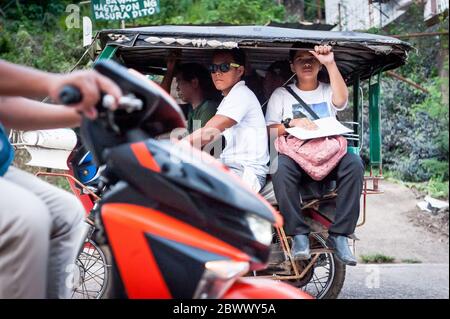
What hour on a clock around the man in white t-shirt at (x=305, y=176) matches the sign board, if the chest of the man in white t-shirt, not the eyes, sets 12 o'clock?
The sign board is roughly at 5 o'clock from the man in white t-shirt.

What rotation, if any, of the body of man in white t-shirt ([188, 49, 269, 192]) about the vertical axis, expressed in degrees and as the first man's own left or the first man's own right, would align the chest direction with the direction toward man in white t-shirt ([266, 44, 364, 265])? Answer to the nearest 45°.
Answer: approximately 135° to the first man's own left

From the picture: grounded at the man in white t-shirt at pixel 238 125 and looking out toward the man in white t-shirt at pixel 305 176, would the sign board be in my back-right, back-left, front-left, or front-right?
back-left

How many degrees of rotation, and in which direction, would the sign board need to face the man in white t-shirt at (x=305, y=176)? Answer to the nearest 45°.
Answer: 0° — it already faces them

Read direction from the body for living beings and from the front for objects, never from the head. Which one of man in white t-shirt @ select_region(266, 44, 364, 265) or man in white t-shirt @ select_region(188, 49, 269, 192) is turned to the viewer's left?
man in white t-shirt @ select_region(188, 49, 269, 192)

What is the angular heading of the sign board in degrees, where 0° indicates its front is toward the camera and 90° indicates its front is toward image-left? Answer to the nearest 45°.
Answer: approximately 0°

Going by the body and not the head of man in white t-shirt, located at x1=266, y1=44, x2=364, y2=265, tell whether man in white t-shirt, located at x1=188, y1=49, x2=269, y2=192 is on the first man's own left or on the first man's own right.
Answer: on the first man's own right
